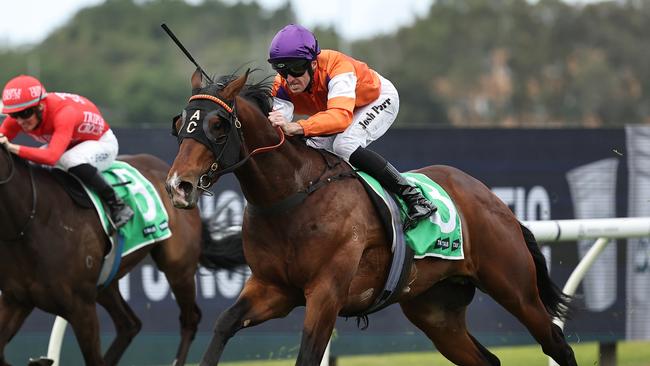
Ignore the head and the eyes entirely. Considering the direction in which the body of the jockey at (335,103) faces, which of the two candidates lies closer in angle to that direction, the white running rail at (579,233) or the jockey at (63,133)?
the jockey

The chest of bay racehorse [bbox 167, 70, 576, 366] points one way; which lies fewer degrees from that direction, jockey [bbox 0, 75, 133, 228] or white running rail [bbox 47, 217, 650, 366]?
the jockey

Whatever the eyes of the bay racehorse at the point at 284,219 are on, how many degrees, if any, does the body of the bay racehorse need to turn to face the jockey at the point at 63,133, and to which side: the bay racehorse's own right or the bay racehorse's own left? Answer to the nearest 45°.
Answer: approximately 90° to the bay racehorse's own right

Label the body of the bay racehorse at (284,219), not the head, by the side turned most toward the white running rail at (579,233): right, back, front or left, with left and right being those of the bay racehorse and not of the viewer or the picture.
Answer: back

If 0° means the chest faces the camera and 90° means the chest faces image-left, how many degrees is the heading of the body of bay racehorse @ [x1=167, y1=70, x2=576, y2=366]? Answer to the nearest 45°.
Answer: approximately 45°

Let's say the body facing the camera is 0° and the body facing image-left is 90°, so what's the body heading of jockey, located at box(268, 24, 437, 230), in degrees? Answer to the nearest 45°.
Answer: approximately 45°

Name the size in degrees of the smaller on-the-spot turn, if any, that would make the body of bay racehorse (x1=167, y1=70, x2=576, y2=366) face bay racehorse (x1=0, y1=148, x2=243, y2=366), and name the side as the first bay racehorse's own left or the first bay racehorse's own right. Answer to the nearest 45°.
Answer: approximately 90° to the first bay racehorse's own right
